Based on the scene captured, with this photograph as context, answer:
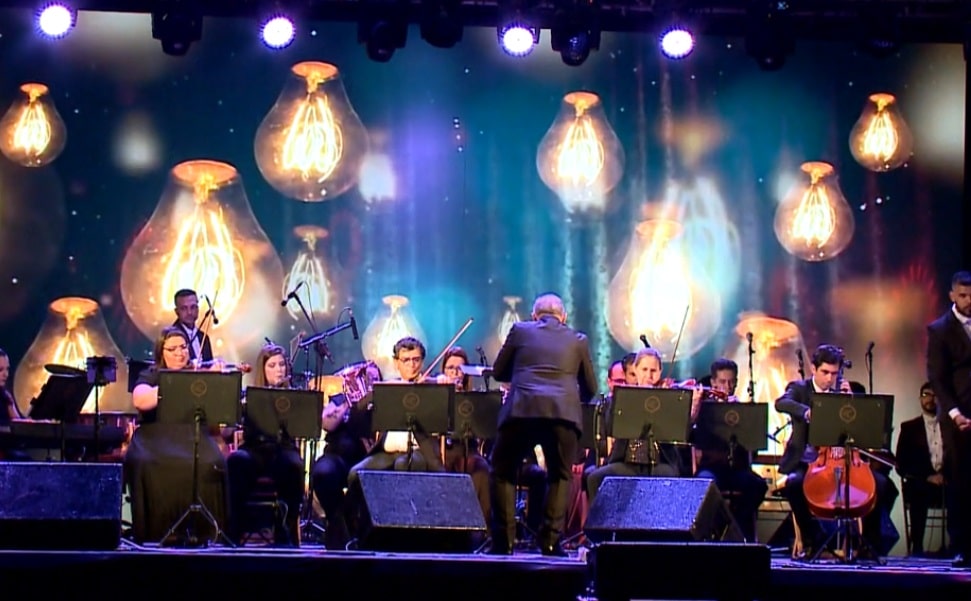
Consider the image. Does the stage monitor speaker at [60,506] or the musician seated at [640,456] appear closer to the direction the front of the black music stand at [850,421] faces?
the musician seated

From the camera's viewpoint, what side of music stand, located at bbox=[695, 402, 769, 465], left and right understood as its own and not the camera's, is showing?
back

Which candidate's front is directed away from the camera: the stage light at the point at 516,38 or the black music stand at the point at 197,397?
the black music stand

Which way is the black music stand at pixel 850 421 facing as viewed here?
away from the camera

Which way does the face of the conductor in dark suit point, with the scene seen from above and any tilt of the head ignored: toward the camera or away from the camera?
away from the camera

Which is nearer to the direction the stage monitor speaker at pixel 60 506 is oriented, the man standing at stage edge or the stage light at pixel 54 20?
the stage light

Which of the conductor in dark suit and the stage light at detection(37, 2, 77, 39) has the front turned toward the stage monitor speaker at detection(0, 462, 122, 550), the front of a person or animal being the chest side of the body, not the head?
the stage light

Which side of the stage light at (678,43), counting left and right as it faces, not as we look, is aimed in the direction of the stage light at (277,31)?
right

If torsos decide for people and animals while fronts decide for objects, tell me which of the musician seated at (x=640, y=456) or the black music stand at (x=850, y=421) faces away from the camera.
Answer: the black music stand

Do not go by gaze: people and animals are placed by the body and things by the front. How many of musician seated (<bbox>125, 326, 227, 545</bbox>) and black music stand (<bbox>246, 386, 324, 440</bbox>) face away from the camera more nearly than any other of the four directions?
1

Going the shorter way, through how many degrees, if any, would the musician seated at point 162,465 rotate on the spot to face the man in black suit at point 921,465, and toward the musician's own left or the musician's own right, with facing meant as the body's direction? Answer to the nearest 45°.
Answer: approximately 45° to the musician's own left

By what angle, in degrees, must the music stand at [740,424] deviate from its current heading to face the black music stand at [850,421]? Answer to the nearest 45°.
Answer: approximately 135° to its right
